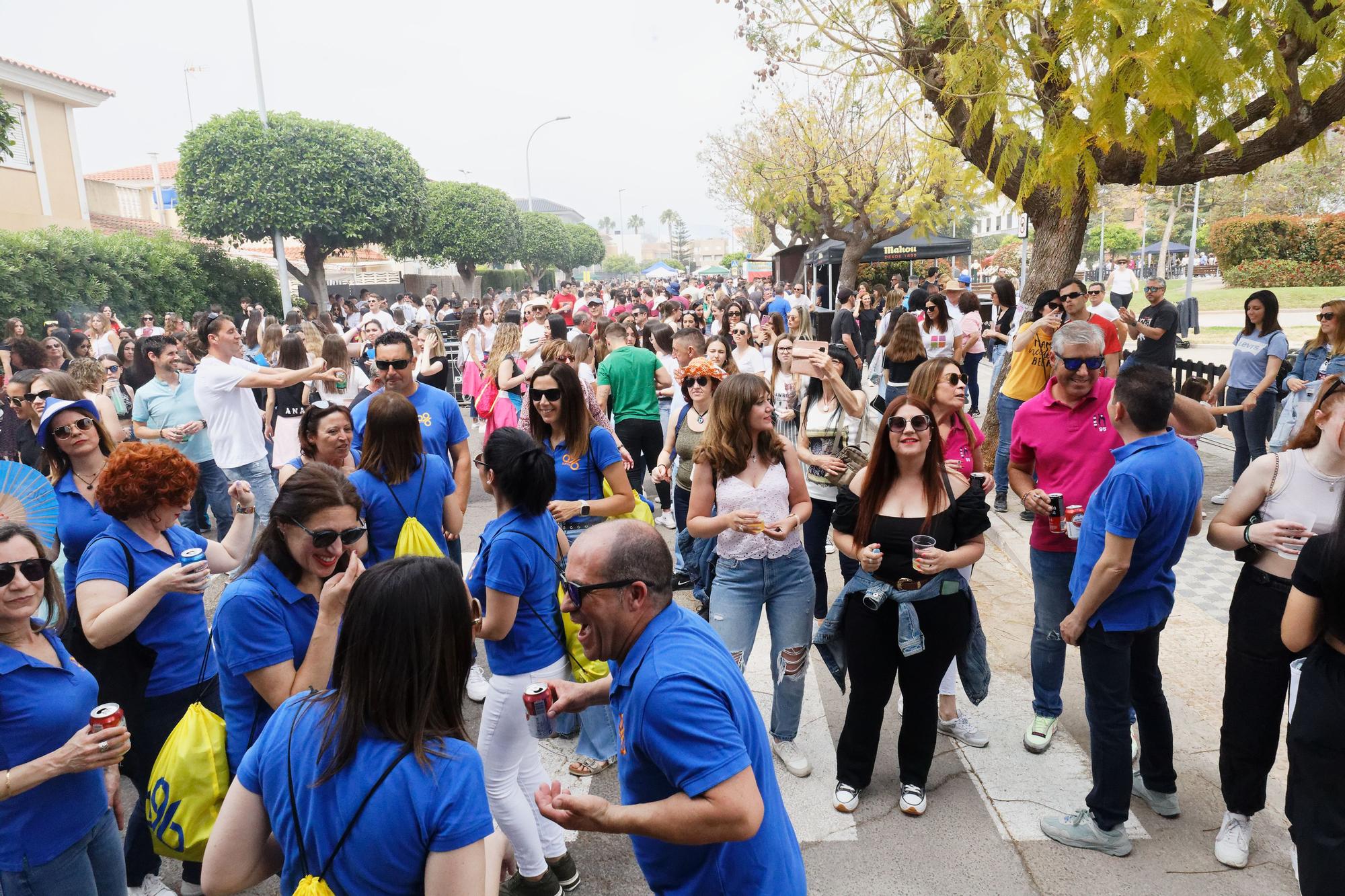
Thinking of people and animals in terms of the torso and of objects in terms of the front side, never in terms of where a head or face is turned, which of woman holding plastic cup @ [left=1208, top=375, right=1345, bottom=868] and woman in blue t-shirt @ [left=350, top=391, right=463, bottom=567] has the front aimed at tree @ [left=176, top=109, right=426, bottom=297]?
the woman in blue t-shirt

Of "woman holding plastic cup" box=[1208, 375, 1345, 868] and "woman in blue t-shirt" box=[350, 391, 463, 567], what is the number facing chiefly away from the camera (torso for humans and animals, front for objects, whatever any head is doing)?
1

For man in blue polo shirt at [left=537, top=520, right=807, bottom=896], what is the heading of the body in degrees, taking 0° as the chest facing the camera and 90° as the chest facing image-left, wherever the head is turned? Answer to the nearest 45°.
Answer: approximately 90°

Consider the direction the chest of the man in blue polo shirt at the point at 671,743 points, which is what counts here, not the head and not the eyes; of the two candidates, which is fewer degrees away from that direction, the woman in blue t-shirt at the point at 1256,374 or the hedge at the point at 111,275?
the hedge

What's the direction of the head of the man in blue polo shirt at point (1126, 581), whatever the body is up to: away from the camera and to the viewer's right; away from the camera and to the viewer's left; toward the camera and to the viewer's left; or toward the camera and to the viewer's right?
away from the camera and to the viewer's left

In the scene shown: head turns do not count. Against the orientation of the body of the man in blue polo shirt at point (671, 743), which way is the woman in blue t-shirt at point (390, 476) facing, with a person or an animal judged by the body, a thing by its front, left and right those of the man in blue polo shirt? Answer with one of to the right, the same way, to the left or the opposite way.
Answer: to the right

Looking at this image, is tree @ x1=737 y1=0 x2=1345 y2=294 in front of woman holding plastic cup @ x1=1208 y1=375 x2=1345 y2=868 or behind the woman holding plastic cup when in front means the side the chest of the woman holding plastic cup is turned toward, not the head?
behind

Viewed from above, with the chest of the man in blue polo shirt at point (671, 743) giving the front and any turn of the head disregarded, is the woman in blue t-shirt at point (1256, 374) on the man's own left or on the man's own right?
on the man's own right

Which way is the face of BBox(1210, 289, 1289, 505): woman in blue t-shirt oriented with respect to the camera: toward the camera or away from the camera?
toward the camera

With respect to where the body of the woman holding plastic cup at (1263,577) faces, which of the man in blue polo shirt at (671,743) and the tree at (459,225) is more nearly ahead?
the man in blue polo shirt

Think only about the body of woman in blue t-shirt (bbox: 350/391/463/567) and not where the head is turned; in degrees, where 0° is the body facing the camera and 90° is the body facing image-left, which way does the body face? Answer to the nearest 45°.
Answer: approximately 180°

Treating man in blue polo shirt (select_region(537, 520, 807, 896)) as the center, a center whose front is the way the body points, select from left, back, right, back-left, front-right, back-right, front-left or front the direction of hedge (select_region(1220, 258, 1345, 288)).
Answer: back-right

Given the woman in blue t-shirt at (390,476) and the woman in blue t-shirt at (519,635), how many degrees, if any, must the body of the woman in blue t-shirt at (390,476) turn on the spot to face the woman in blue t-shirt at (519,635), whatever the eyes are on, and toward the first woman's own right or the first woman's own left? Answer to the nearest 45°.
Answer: approximately 135° to the first woman's own right
